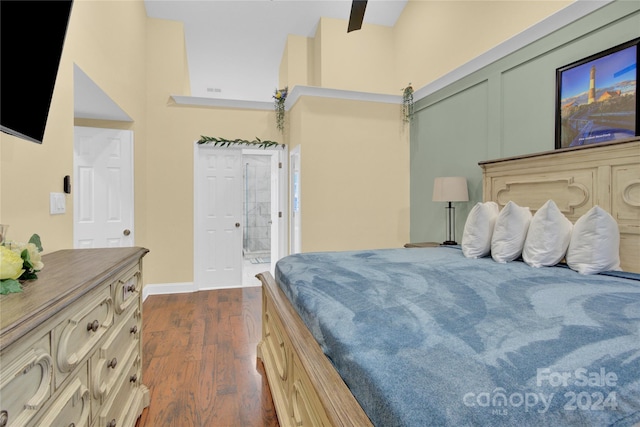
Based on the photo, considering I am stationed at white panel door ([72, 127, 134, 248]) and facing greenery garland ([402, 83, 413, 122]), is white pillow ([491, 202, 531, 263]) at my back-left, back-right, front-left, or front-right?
front-right

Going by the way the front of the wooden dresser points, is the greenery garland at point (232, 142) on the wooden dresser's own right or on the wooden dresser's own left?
on the wooden dresser's own left

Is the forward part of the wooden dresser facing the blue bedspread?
yes

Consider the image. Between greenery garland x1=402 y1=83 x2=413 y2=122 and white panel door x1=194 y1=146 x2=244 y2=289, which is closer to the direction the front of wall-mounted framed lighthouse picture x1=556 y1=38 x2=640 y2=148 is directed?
the white panel door

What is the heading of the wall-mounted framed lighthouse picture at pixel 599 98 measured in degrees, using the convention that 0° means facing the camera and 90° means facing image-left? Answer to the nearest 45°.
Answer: approximately 45°

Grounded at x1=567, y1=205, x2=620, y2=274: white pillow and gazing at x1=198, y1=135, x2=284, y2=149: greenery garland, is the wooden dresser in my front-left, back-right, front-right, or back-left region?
front-left

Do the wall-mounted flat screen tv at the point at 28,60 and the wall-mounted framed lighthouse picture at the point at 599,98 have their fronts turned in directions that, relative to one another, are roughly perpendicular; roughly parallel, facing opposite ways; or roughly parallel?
roughly parallel, facing opposite ways

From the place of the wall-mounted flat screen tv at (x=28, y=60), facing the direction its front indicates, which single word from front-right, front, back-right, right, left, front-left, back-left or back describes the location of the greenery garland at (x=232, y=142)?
left

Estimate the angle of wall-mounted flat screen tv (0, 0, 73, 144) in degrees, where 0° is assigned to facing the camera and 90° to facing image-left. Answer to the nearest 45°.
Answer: approximately 315°

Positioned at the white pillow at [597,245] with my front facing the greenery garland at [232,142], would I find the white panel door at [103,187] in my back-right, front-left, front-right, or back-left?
front-left

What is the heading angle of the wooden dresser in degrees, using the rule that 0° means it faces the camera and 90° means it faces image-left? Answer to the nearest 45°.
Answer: approximately 315°

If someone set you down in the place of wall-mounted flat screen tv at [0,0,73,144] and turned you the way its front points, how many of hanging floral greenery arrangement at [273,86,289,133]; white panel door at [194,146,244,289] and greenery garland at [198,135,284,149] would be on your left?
3

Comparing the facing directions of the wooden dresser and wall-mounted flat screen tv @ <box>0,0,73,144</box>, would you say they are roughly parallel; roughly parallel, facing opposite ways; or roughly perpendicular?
roughly parallel

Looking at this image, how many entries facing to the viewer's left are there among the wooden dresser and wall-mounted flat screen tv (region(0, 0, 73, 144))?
0

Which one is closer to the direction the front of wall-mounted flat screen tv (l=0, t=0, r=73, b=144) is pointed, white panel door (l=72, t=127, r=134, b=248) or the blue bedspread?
the blue bedspread

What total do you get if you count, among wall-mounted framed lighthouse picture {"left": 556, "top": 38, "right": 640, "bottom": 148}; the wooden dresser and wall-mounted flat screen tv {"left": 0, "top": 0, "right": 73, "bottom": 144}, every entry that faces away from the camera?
0

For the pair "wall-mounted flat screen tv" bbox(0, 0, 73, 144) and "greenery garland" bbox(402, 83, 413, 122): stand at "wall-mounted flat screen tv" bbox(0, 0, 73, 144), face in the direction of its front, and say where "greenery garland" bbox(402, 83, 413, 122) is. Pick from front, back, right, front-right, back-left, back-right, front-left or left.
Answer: front-left

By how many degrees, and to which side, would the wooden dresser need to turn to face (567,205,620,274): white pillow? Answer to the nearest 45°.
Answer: approximately 45° to its left

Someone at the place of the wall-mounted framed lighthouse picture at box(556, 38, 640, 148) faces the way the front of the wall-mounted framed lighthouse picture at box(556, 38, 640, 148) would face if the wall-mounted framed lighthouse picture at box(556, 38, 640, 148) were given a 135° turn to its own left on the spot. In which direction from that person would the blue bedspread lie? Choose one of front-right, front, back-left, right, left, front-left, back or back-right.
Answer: right
